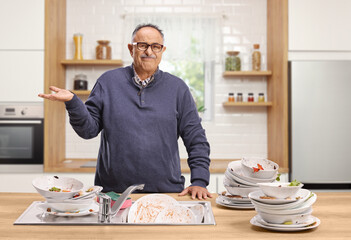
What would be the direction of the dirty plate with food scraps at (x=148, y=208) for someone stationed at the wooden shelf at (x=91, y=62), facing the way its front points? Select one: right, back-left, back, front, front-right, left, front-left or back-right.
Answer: front

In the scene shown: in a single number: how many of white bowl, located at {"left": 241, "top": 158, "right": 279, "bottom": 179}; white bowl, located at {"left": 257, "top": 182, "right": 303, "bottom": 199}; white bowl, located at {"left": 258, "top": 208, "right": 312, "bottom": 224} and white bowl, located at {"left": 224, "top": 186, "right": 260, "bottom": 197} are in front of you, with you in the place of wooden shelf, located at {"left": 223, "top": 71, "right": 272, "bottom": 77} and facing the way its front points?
4

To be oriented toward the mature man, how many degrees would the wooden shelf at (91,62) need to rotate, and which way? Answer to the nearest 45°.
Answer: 0° — it already faces them

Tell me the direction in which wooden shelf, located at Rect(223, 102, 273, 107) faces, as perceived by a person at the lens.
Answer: facing the viewer

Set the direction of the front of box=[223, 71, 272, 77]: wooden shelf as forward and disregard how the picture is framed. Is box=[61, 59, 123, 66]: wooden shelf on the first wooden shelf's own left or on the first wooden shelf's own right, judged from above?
on the first wooden shelf's own right

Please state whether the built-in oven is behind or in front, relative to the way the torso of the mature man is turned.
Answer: behind

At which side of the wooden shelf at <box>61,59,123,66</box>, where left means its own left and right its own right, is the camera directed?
front

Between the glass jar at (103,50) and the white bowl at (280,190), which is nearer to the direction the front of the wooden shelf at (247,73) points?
the white bowl

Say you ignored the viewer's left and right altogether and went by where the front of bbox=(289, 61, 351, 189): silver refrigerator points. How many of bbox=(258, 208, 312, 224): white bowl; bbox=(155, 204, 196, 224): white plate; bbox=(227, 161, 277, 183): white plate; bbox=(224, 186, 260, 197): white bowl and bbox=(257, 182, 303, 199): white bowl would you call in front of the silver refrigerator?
5

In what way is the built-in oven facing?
toward the camera

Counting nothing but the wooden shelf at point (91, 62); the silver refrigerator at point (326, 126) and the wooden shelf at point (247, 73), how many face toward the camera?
3

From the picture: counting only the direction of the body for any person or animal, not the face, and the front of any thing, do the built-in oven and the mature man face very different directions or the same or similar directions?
same or similar directions

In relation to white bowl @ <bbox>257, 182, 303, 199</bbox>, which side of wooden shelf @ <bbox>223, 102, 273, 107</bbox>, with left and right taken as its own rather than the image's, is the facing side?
front

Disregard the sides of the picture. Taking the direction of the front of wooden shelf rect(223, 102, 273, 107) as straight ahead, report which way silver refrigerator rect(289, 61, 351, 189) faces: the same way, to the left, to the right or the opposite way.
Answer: the same way

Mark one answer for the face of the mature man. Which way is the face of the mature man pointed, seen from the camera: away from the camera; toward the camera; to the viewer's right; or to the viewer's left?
toward the camera

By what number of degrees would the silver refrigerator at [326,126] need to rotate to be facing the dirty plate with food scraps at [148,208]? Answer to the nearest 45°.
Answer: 0° — it already faces it

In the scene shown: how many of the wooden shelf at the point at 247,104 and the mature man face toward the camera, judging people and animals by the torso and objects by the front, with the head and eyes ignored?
2

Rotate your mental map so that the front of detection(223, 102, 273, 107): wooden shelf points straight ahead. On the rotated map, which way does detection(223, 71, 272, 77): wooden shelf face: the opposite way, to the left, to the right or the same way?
the same way

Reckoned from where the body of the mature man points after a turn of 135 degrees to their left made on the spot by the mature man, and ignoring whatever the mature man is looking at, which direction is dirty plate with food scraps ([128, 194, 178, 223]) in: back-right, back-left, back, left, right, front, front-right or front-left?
back-right

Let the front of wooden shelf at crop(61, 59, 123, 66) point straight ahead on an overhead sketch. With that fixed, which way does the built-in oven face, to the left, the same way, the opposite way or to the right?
the same way

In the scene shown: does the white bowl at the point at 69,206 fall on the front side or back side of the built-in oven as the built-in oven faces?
on the front side
